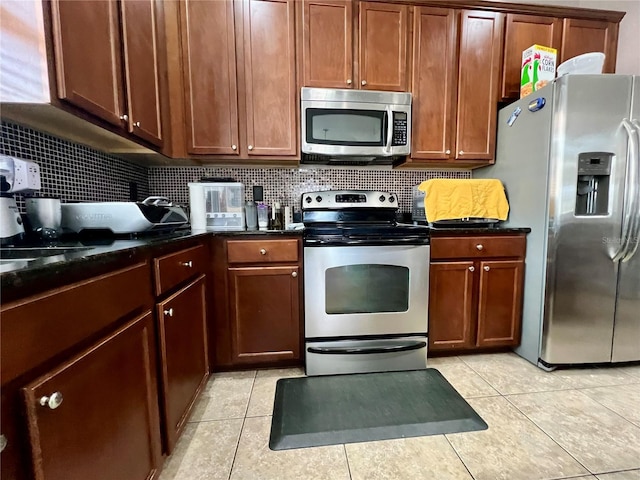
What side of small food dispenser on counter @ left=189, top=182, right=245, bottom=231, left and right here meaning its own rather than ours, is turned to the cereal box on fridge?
left

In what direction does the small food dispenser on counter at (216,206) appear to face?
toward the camera

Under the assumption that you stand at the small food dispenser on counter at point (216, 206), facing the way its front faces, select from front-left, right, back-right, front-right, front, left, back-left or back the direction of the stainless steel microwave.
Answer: left

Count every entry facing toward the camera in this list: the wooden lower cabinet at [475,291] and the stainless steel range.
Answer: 2

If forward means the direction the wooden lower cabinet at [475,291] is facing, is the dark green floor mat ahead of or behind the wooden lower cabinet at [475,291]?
ahead

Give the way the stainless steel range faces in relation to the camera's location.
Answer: facing the viewer

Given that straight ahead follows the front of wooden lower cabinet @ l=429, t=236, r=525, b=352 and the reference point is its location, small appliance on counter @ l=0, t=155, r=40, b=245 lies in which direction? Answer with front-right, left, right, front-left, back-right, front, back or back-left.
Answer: front-right

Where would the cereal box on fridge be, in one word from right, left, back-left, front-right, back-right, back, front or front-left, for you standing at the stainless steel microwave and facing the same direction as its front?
left

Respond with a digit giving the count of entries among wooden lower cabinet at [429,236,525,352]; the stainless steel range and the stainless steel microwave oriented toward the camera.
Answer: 3

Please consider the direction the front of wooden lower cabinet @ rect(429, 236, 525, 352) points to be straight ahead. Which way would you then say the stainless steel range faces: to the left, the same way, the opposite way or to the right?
the same way

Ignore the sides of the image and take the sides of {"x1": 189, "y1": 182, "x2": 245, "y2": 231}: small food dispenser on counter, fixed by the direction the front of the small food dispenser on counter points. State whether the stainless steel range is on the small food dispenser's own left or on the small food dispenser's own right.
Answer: on the small food dispenser's own left

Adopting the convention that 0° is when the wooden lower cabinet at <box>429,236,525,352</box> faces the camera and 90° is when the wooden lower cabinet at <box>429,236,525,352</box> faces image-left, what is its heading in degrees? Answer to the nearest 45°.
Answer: approximately 0°

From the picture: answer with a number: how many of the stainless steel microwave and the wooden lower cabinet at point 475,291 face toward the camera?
2

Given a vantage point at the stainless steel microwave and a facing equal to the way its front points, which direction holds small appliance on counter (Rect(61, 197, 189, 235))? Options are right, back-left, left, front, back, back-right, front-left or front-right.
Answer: front-right
